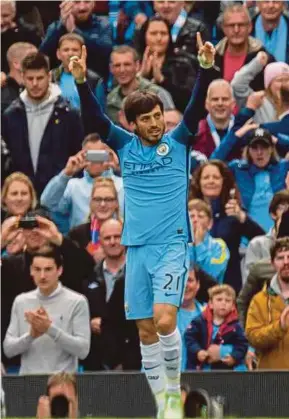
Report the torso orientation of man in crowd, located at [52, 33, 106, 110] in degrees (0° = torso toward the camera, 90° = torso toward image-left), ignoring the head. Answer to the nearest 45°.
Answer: approximately 0°

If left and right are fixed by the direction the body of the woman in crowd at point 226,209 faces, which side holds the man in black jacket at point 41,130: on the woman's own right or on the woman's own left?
on the woman's own right

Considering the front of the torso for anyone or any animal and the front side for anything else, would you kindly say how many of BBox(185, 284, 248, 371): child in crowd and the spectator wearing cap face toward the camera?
2

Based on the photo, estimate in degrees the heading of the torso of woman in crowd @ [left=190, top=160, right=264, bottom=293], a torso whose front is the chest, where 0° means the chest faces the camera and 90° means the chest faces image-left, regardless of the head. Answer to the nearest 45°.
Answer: approximately 0°
